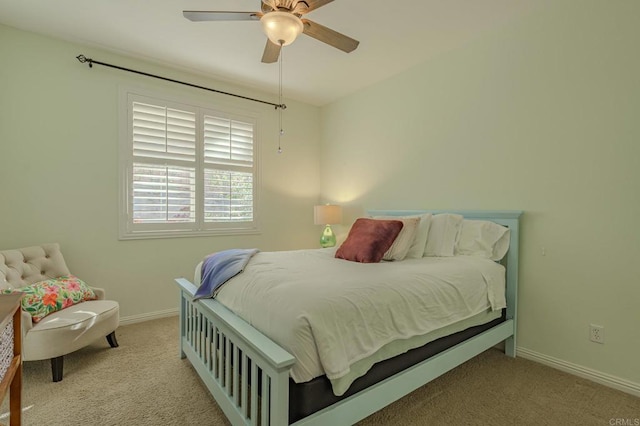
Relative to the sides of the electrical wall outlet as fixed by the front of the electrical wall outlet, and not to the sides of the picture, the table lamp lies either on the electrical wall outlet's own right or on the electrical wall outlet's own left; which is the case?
on the electrical wall outlet's own right

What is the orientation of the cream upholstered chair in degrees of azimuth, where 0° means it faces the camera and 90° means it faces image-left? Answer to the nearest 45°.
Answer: approximately 315°

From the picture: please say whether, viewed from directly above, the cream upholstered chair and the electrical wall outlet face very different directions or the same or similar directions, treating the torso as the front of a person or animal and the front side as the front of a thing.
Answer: very different directions

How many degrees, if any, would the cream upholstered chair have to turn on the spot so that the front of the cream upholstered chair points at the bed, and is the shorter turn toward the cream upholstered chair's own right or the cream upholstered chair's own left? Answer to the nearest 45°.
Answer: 0° — it already faces it

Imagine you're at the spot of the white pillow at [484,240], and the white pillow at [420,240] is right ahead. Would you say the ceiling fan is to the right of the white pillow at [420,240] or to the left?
left

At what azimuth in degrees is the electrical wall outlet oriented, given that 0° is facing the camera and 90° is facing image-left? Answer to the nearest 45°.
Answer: approximately 45°

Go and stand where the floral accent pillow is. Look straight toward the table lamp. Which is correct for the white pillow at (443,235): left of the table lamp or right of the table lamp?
right

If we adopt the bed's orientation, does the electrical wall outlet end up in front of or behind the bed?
behind
